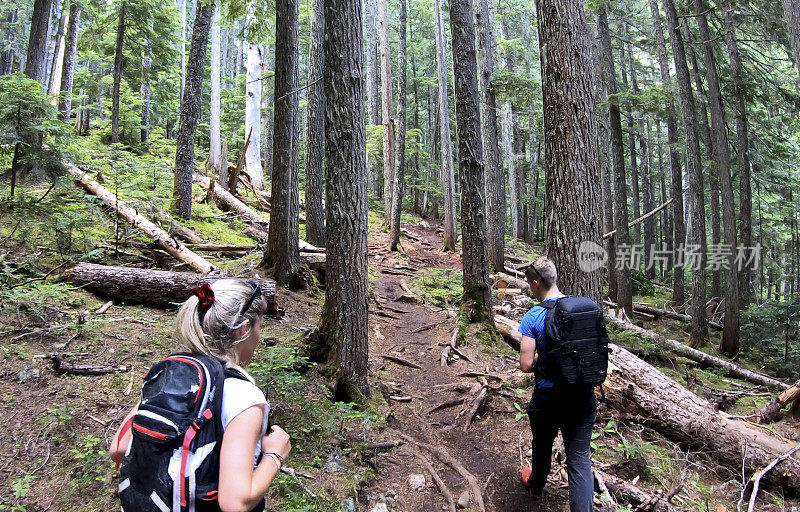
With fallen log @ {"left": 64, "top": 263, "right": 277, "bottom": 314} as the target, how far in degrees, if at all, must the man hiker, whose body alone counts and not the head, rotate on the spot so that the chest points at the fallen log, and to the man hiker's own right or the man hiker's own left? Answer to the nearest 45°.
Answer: approximately 45° to the man hiker's own left

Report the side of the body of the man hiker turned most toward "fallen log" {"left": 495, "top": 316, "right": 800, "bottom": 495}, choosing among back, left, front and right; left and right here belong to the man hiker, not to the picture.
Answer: right

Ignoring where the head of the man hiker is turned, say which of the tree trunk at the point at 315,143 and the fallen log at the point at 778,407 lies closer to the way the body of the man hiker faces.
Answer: the tree trunk

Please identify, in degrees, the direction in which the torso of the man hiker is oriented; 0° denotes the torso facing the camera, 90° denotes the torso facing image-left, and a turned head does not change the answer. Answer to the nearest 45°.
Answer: approximately 135°

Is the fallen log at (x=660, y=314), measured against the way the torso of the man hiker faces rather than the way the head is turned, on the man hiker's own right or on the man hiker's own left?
on the man hiker's own right

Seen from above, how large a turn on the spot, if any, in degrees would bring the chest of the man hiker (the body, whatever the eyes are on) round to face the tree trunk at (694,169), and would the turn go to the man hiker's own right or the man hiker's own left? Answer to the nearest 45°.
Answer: approximately 45° to the man hiker's own right

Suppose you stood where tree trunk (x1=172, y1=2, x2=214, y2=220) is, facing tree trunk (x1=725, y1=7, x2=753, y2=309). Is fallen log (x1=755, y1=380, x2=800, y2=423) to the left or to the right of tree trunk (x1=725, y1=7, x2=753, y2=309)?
right

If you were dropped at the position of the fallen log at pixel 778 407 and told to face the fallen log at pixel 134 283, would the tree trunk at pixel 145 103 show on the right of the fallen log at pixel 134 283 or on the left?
right
